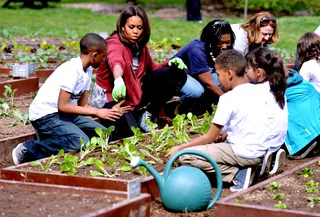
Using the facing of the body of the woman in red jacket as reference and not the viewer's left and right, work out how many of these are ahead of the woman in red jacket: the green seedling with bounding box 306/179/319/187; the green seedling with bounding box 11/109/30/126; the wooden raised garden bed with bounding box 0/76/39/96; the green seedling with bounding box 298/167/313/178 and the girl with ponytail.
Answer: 3

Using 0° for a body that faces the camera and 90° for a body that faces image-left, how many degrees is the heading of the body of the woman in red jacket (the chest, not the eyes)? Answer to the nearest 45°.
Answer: approximately 315°

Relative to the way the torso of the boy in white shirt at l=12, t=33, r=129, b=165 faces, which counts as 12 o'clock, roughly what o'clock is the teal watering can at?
The teal watering can is roughly at 2 o'clock from the boy in white shirt.

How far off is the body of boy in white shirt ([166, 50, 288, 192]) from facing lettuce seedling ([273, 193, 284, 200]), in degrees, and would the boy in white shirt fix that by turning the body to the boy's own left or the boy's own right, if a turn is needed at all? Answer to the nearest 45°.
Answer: approximately 180°

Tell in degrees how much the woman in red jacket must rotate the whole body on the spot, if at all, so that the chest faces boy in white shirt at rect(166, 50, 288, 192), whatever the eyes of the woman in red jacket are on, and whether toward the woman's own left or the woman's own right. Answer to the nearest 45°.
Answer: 0° — they already face them

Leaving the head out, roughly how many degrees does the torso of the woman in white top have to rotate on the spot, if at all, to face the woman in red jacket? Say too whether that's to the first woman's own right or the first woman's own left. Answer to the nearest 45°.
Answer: approximately 90° to the first woman's own right

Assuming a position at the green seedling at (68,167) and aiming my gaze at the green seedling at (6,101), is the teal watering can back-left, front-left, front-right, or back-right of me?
back-right

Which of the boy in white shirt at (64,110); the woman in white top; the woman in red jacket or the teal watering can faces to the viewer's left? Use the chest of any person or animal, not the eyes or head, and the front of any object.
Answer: the teal watering can

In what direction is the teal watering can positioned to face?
to the viewer's left

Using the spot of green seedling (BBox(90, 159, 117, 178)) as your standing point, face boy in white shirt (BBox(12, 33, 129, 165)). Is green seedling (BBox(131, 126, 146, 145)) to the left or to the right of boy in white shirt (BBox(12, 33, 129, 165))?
right

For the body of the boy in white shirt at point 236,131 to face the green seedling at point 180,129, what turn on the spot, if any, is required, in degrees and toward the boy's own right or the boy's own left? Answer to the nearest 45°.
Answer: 0° — they already face it

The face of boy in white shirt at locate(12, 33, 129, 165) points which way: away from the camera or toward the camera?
away from the camera

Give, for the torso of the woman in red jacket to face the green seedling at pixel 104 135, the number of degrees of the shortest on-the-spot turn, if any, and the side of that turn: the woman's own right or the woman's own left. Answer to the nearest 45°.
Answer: approximately 45° to the woman's own right

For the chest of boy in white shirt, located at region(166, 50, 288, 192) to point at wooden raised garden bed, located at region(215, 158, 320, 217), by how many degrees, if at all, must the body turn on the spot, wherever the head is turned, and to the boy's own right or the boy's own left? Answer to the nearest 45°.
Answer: approximately 180°

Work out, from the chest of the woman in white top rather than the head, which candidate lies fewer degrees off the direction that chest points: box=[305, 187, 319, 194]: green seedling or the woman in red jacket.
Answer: the green seedling

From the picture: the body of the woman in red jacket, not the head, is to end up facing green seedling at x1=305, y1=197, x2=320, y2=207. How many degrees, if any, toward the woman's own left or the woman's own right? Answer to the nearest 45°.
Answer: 0° — they already face it

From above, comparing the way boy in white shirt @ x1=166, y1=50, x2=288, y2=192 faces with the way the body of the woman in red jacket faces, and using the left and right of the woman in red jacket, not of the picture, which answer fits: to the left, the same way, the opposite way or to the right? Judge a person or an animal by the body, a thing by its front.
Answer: the opposite way
